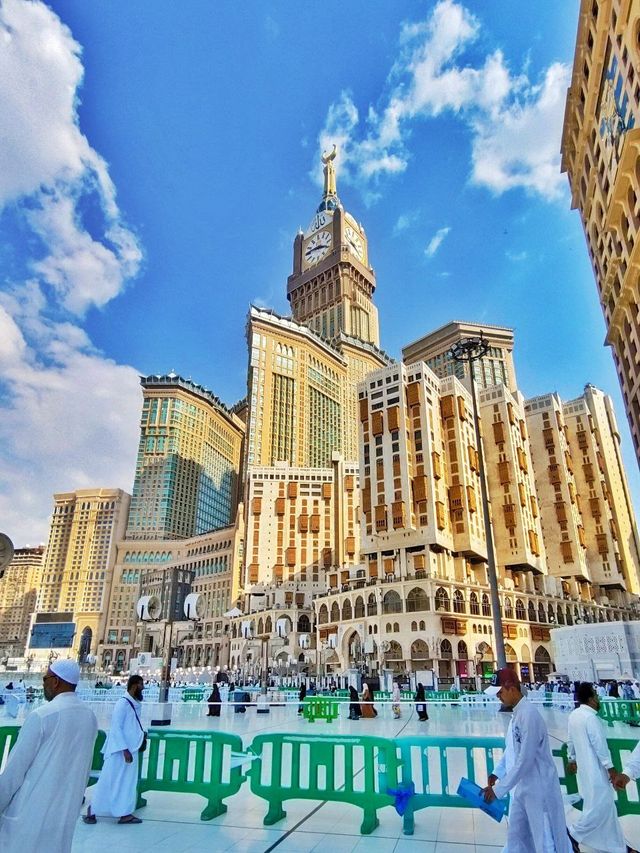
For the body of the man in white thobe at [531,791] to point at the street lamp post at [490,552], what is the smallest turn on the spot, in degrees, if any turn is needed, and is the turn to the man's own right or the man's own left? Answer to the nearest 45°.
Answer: approximately 90° to the man's own right

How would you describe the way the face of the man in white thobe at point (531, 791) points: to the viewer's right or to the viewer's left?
to the viewer's left

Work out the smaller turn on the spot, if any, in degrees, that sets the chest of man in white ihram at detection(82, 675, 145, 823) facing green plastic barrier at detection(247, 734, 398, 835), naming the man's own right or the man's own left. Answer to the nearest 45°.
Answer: approximately 45° to the man's own right

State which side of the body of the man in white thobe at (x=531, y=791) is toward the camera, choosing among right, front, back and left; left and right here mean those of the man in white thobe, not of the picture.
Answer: left

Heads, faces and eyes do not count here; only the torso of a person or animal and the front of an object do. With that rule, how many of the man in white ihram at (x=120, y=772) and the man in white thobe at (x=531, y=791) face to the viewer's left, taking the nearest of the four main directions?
1

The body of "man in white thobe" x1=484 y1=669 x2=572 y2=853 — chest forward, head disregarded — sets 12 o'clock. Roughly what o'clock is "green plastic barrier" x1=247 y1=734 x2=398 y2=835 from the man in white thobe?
The green plastic barrier is roughly at 1 o'clock from the man in white thobe.

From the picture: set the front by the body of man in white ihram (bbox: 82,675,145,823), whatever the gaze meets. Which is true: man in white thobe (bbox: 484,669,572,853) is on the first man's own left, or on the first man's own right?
on the first man's own right
